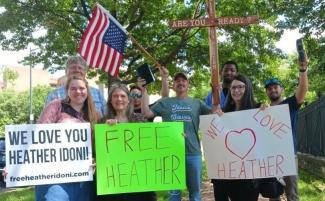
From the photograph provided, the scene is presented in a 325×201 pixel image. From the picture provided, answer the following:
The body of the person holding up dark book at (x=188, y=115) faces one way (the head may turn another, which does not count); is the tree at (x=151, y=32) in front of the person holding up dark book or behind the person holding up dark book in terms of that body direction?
behind

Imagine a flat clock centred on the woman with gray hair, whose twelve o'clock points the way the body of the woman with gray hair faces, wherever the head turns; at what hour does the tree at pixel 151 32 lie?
The tree is roughly at 6 o'clock from the woman with gray hair.

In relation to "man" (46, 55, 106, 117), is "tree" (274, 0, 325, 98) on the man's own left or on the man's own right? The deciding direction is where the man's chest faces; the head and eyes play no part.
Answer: on the man's own left

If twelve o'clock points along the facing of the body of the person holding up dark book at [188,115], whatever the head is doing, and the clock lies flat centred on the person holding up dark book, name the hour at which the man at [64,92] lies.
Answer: The man is roughly at 2 o'clock from the person holding up dark book.

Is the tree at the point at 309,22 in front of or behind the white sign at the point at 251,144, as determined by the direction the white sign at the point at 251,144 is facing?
behind

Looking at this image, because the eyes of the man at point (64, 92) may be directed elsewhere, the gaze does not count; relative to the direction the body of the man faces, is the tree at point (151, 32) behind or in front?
behind

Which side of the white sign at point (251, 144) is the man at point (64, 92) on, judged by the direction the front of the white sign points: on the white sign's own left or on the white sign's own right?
on the white sign's own right

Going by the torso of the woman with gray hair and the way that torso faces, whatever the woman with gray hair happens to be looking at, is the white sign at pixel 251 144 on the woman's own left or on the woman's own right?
on the woman's own left

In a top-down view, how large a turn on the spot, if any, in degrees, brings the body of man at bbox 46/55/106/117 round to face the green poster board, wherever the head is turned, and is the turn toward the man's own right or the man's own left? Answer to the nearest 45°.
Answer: approximately 90° to the man's own left
